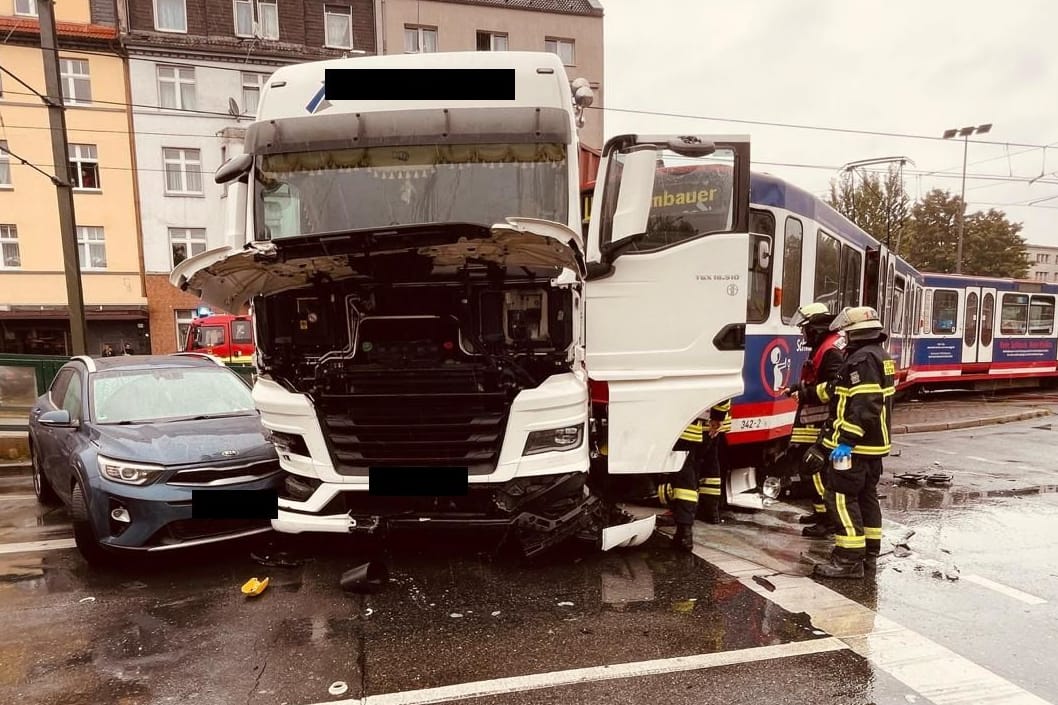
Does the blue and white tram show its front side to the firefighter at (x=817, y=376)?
no

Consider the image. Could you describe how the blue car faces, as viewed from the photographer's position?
facing the viewer and to the right of the viewer

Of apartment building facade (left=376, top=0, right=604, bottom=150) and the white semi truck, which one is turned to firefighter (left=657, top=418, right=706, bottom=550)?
the apartment building facade

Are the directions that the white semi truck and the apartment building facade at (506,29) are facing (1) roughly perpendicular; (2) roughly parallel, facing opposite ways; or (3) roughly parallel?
roughly parallel

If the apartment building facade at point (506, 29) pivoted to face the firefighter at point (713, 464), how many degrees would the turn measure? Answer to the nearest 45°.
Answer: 0° — it already faces them

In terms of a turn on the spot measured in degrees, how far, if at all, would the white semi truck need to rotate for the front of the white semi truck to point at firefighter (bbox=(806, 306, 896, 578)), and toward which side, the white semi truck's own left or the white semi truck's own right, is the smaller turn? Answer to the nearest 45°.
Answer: approximately 90° to the white semi truck's own left

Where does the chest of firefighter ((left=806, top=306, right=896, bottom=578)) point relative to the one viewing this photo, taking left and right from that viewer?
facing to the left of the viewer

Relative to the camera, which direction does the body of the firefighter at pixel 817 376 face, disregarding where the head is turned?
to the viewer's left

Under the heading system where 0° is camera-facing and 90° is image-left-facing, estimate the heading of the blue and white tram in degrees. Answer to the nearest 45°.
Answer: approximately 90°

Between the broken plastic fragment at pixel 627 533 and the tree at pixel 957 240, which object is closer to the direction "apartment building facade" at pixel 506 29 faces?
the broken plastic fragment

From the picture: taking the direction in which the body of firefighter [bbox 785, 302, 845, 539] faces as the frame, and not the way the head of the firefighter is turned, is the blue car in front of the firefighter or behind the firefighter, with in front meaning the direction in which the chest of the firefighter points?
in front

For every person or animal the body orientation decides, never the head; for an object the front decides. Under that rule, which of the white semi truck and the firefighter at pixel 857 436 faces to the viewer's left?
the firefighter

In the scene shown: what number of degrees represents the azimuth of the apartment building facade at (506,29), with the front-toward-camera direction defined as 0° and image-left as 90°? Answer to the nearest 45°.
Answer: approximately 0°

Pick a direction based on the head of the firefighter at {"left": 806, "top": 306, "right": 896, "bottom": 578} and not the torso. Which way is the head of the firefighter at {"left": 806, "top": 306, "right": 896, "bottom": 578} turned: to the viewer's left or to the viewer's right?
to the viewer's left

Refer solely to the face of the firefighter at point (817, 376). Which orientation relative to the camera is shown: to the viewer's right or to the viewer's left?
to the viewer's left
